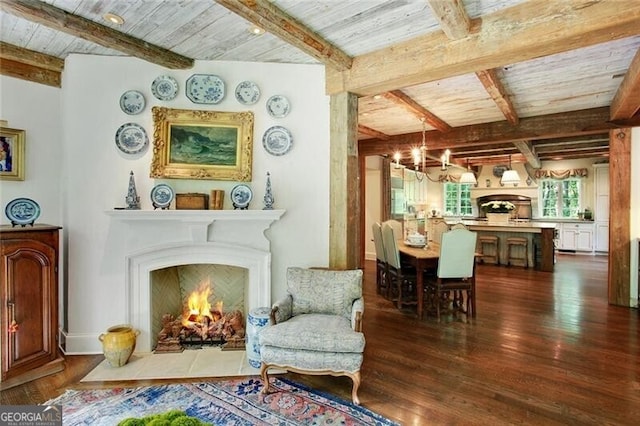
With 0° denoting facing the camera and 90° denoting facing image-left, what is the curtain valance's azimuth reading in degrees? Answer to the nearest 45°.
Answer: approximately 0°

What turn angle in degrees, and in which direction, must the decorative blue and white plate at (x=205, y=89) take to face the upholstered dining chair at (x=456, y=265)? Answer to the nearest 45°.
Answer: approximately 90° to its left

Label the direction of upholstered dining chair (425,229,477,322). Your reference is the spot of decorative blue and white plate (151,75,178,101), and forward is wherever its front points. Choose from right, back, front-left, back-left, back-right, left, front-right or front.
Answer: left

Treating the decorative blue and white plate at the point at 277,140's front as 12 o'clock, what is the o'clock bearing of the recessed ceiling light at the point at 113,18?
The recessed ceiling light is roughly at 2 o'clock from the decorative blue and white plate.

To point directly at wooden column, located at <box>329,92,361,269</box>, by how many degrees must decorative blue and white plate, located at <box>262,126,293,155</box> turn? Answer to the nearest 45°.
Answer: approximately 90° to its left

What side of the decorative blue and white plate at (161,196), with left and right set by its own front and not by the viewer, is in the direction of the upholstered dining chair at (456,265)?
left

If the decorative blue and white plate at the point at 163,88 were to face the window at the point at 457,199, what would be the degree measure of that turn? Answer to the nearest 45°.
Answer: approximately 135° to its left

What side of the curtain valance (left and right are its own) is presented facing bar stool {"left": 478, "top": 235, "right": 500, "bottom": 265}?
front

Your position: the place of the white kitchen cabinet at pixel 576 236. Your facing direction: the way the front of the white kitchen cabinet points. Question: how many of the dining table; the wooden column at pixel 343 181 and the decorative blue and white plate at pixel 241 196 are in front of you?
3
